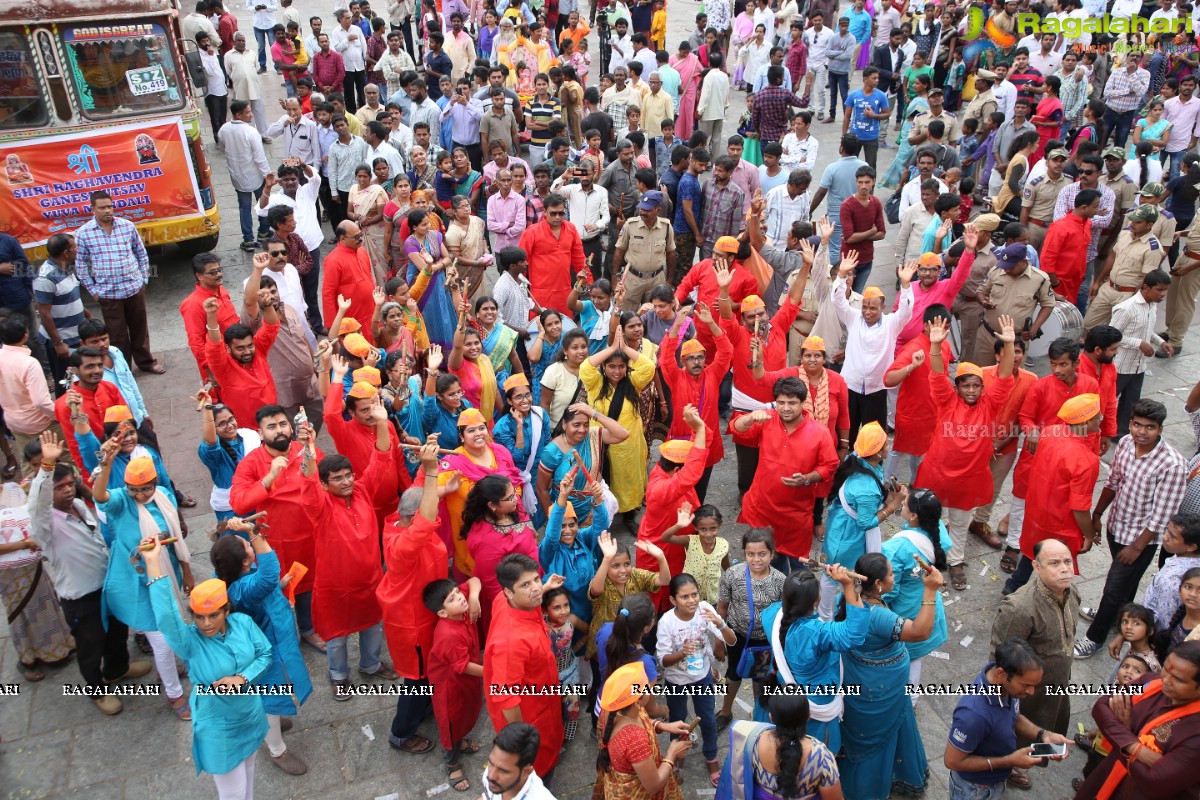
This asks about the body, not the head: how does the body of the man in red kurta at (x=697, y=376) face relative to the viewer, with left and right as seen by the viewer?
facing the viewer

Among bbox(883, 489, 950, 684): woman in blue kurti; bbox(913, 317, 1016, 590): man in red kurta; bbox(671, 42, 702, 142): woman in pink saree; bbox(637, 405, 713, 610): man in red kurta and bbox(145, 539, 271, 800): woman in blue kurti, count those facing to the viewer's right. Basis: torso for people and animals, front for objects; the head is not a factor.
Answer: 1

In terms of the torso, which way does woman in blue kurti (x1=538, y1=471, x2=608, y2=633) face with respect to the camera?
toward the camera

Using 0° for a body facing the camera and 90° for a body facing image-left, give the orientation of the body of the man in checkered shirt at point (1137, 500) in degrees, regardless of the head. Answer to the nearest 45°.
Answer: approximately 45°

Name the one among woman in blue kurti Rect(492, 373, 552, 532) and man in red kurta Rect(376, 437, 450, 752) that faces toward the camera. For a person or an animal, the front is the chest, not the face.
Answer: the woman in blue kurti

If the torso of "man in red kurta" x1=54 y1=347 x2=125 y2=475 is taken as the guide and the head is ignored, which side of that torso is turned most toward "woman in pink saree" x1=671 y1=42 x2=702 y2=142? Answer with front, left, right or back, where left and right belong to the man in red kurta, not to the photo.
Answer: left

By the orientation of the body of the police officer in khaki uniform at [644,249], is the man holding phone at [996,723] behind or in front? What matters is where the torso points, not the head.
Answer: in front

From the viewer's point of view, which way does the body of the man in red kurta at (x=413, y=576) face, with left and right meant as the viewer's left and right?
facing away from the viewer and to the right of the viewer

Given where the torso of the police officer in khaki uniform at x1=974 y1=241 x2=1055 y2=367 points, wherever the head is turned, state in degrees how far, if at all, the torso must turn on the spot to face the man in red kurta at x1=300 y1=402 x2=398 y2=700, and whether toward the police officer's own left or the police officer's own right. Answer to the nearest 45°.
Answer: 0° — they already face them

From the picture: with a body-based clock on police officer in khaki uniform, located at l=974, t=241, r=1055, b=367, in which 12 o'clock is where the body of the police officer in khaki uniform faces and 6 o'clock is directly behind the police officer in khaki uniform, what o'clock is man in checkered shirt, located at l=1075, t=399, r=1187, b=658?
The man in checkered shirt is roughly at 10 o'clock from the police officer in khaki uniform.

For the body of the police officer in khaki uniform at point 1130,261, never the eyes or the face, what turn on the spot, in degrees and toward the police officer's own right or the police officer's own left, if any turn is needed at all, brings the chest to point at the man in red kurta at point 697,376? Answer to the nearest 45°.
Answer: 0° — they already face them

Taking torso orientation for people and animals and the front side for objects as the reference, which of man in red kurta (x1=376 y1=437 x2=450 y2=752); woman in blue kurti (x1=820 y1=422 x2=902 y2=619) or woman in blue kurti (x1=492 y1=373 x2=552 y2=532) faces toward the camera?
woman in blue kurti (x1=492 y1=373 x2=552 y2=532)

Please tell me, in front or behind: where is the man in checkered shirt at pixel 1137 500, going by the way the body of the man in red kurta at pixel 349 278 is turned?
in front

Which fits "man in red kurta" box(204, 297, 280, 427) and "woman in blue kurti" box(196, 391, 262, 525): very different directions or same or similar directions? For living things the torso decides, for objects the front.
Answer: same or similar directions

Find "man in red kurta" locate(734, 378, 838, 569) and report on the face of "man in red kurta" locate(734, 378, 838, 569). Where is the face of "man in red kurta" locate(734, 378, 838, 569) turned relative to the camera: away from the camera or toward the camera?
toward the camera

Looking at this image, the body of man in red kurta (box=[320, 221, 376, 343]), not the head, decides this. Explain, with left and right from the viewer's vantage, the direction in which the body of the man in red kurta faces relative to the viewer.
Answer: facing the viewer and to the right of the viewer

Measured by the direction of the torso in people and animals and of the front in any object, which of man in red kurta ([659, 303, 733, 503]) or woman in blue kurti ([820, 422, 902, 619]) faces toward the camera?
the man in red kurta

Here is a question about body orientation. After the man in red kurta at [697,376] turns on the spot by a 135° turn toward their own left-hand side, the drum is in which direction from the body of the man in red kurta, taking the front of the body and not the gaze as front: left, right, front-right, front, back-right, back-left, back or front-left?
front
